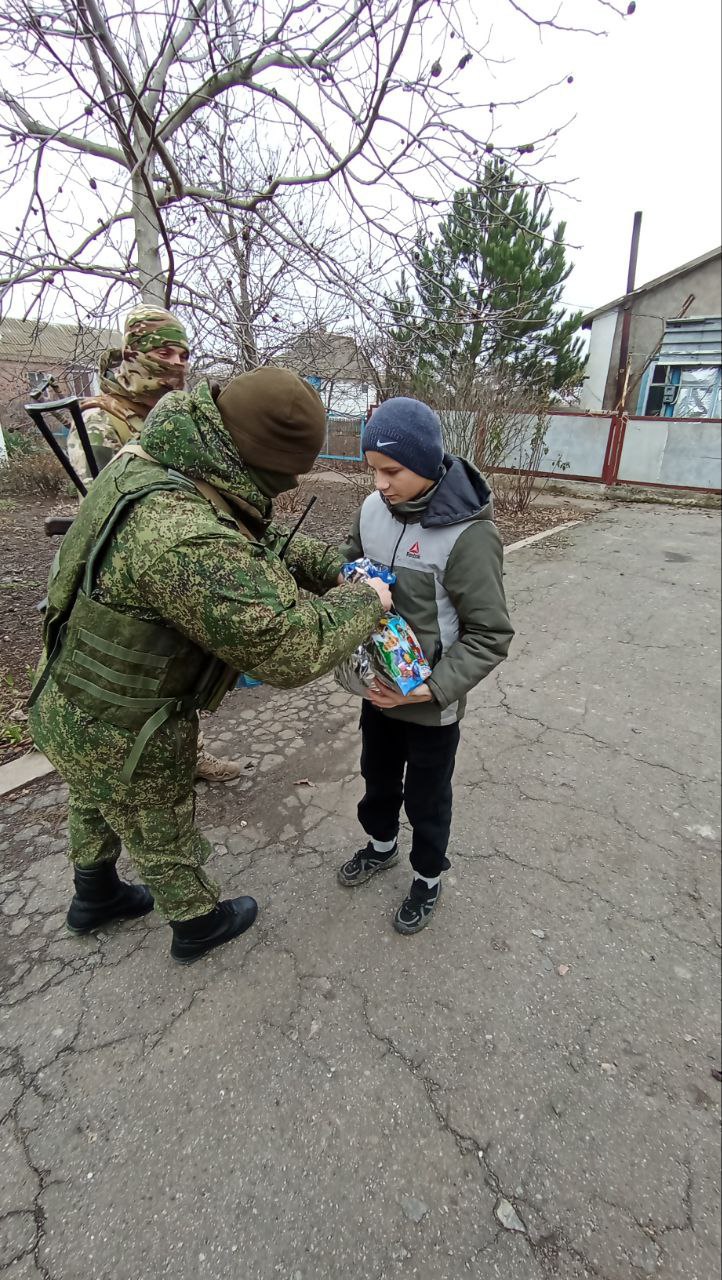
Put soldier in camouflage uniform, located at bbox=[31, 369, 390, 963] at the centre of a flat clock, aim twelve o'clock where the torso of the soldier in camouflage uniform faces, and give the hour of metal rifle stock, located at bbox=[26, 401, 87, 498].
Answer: The metal rifle stock is roughly at 8 o'clock from the soldier in camouflage uniform.

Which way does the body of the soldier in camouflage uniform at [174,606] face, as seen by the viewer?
to the viewer's right

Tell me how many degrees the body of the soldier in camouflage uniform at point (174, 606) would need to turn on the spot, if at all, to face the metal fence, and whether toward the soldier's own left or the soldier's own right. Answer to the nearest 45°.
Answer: approximately 90° to the soldier's own left

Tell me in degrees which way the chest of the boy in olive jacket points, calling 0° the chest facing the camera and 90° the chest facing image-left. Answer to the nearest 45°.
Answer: approximately 45°

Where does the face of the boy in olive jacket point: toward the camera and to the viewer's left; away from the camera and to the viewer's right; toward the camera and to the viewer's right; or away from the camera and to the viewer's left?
toward the camera and to the viewer's left

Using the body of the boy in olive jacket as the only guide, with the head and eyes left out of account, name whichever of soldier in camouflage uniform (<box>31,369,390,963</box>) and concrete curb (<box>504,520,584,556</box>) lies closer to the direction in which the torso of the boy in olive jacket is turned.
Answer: the soldier in camouflage uniform

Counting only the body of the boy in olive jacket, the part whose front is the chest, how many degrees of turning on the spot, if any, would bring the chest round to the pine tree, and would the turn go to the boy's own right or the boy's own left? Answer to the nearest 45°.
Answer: approximately 135° to the boy's own right

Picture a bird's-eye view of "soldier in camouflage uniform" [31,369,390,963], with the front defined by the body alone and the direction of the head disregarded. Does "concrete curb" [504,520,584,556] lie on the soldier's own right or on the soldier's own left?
on the soldier's own left

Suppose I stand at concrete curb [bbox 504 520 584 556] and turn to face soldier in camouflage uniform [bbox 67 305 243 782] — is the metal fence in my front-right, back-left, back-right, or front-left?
back-right

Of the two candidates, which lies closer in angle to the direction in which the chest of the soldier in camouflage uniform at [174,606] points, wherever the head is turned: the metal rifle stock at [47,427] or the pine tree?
the pine tree

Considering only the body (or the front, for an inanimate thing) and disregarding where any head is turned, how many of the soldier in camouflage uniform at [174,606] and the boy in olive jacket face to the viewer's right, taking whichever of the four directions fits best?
1

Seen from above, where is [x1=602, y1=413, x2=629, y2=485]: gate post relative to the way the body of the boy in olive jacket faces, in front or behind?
behind

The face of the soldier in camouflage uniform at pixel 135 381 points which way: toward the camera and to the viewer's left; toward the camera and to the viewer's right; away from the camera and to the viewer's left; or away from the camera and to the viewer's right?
toward the camera and to the viewer's right
